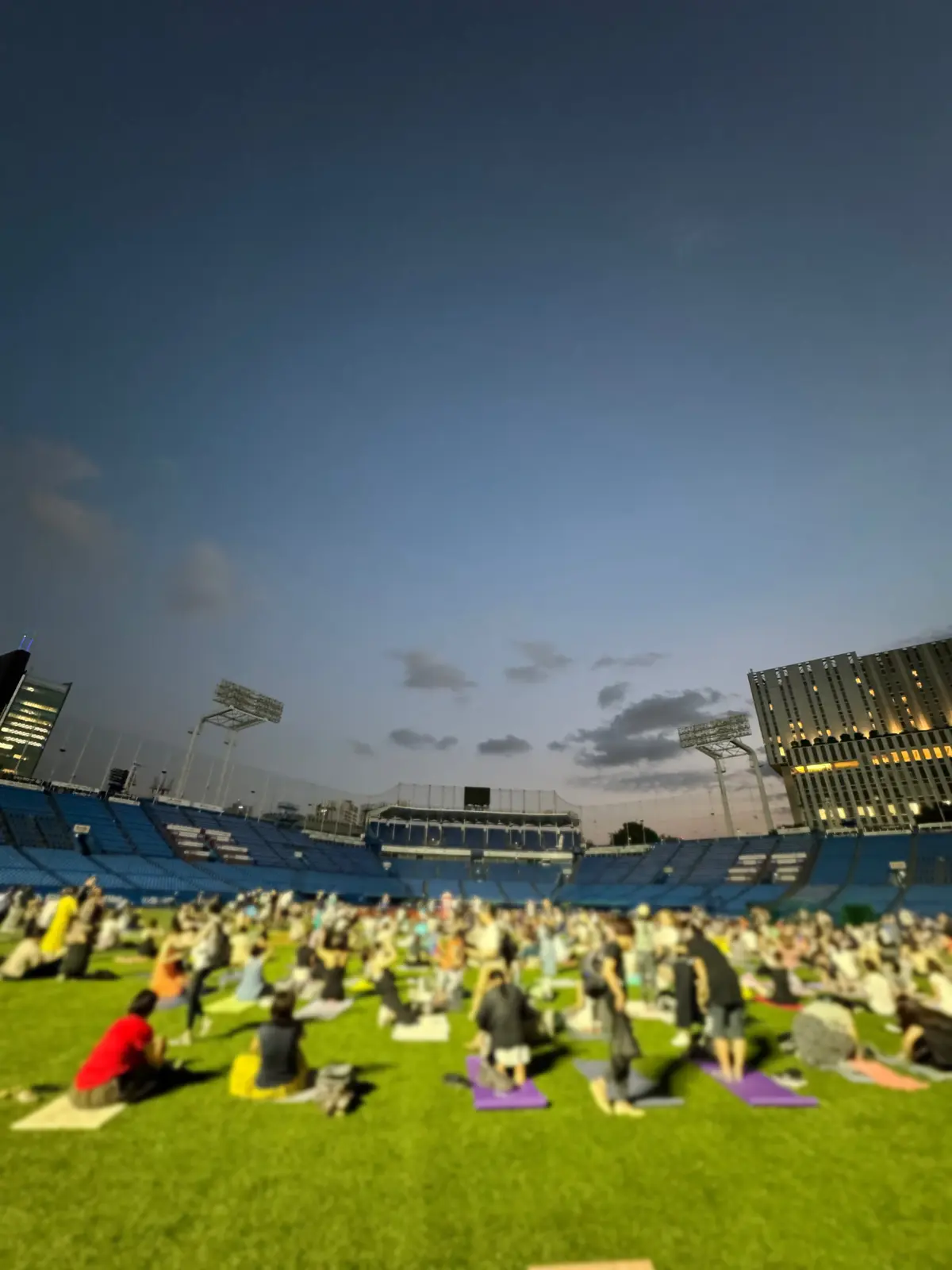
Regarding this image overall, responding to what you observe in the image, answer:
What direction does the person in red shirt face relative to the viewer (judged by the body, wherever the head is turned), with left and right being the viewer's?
facing away from the viewer and to the right of the viewer

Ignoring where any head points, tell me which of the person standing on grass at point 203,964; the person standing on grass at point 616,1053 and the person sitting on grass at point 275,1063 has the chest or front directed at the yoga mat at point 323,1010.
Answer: the person sitting on grass

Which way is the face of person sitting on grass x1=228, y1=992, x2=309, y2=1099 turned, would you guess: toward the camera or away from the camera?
away from the camera

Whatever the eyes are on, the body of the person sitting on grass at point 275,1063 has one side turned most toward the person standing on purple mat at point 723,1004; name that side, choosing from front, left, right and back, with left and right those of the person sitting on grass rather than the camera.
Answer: right

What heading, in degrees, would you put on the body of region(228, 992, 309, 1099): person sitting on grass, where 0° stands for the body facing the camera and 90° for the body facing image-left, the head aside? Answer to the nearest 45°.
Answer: approximately 180°

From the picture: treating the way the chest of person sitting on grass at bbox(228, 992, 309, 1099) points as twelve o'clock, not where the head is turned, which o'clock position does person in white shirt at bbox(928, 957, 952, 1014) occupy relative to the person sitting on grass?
The person in white shirt is roughly at 3 o'clock from the person sitting on grass.

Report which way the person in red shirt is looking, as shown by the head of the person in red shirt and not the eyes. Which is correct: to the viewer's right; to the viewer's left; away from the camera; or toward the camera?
away from the camera

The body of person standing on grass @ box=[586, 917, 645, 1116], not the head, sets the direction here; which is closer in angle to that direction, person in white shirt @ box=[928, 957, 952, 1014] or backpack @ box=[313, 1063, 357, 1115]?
the person in white shirt

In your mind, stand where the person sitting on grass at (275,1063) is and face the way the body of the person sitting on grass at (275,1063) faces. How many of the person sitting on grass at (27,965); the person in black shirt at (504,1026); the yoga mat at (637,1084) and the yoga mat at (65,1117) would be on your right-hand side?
2

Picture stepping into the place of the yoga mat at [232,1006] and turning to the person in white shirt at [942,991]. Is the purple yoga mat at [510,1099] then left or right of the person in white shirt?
right

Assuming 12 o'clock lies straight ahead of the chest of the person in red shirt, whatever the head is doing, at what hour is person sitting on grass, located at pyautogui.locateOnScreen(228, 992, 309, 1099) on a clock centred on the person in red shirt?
The person sitting on grass is roughly at 2 o'clock from the person in red shirt.
